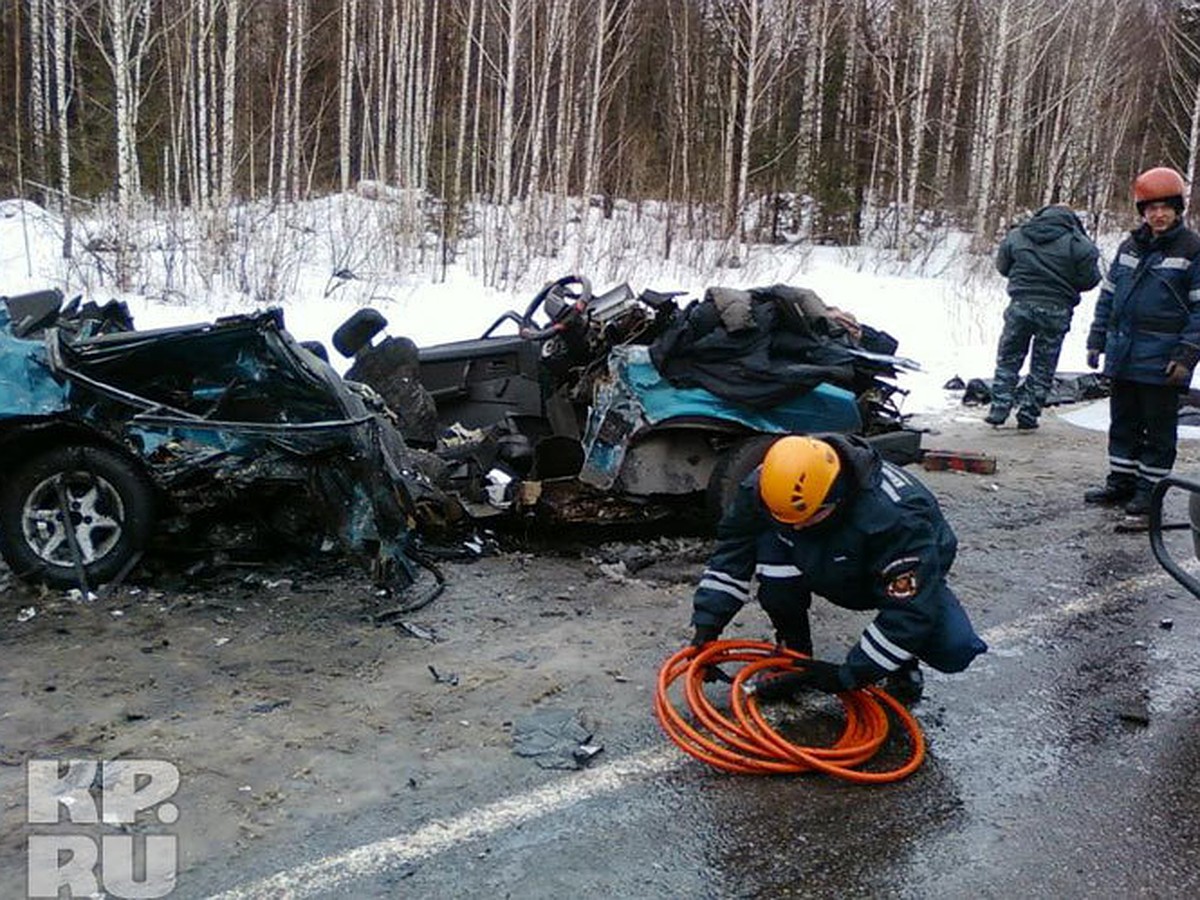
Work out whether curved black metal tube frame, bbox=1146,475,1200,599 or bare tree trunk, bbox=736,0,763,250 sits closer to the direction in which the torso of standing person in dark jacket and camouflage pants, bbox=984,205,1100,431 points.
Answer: the bare tree trunk

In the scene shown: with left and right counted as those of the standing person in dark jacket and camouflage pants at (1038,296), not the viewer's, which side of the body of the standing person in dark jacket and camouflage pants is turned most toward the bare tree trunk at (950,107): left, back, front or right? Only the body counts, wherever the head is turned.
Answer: front

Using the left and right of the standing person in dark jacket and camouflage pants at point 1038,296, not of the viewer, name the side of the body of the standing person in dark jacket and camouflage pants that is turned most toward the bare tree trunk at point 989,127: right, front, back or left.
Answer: front

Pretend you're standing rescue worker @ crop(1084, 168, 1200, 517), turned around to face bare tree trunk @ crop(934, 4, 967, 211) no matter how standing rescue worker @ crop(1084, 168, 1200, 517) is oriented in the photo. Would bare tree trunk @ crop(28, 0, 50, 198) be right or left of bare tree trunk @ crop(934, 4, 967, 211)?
left

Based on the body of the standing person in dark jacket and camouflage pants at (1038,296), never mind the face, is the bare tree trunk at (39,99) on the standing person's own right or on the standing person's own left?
on the standing person's own left

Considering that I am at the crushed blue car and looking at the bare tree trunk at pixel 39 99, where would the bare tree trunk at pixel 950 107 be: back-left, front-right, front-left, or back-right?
front-right

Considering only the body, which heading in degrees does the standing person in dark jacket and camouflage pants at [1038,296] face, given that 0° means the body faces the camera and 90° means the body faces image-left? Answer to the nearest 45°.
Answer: approximately 180°

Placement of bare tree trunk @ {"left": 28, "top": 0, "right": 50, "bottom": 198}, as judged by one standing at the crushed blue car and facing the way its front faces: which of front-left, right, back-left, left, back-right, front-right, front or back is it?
left

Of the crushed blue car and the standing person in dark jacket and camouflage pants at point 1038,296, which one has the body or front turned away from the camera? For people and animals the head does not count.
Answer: the standing person in dark jacket and camouflage pants

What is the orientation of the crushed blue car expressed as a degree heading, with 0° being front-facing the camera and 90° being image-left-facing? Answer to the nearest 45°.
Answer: approximately 270°

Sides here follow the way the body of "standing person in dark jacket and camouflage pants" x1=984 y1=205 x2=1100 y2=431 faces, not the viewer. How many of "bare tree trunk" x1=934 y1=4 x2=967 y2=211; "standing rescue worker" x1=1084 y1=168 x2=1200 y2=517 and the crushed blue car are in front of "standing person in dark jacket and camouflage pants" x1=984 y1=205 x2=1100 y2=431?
1

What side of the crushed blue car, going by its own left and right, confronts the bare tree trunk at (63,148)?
left

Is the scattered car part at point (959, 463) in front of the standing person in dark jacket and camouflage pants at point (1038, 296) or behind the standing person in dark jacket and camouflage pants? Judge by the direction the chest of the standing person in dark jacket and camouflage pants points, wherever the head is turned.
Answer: behind
